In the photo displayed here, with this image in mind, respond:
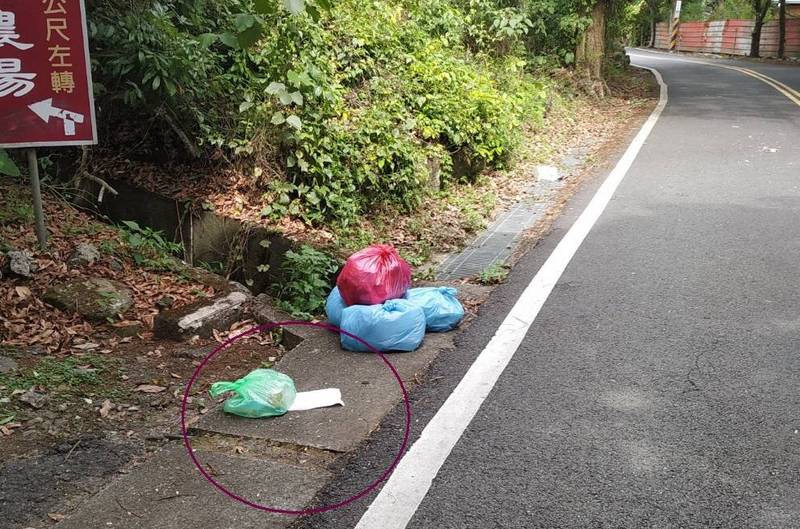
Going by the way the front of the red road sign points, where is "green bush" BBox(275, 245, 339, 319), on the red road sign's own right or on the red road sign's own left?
on the red road sign's own left

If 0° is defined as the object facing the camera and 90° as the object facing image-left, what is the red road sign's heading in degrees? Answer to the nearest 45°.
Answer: approximately 0°

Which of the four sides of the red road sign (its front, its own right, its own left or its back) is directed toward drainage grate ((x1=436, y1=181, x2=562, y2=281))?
left

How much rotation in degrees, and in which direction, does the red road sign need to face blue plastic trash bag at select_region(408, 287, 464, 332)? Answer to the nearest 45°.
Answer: approximately 45° to its left

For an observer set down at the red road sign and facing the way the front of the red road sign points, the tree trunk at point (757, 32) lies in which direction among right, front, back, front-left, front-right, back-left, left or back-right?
back-left

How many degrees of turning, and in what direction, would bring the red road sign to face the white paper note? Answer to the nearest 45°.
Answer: approximately 45° to its left

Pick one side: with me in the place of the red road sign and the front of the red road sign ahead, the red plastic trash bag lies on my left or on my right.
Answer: on my left

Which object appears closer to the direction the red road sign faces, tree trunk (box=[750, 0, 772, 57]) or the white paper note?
the white paper note

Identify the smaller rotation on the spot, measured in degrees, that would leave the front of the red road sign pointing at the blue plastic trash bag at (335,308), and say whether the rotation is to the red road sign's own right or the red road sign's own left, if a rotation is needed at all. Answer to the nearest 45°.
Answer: approximately 45° to the red road sign's own left

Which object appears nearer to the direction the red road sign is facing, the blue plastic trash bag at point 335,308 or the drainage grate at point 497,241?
the blue plastic trash bag

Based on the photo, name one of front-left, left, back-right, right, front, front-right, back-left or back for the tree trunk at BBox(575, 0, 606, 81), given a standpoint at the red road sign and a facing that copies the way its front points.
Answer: back-left
